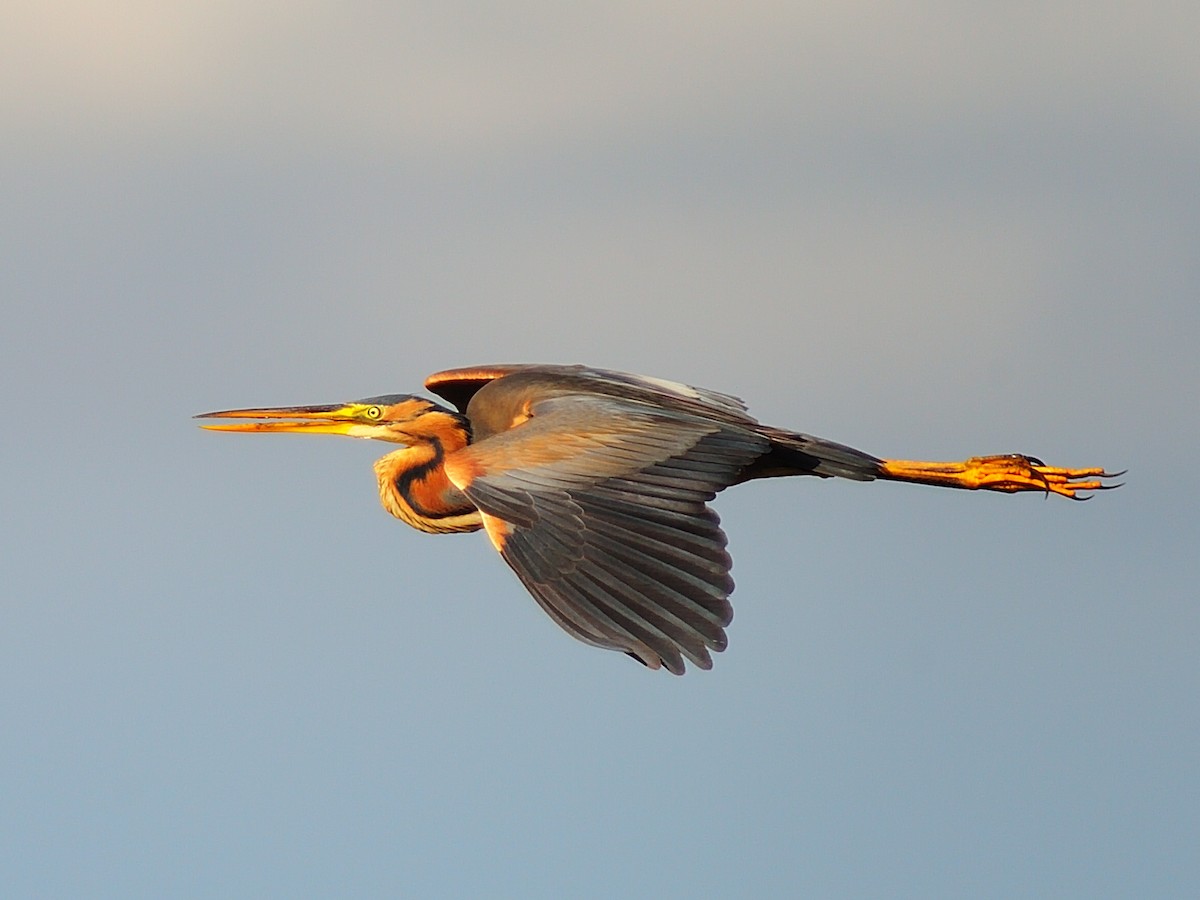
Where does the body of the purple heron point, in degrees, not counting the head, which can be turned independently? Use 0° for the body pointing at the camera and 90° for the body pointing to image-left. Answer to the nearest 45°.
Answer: approximately 90°
